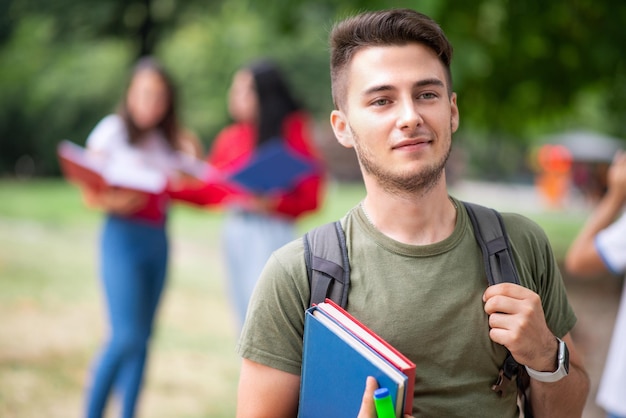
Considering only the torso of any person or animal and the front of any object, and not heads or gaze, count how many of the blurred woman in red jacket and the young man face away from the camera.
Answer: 0

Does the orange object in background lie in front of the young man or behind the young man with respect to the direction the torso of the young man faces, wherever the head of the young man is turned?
behind

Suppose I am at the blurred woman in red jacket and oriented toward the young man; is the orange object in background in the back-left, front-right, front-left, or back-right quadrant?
back-left

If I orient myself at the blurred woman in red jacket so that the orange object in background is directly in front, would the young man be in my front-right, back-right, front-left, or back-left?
back-right

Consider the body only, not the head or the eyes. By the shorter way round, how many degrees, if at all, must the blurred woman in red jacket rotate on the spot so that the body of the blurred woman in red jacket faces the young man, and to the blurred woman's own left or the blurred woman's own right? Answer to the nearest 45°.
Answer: approximately 45° to the blurred woman's own left

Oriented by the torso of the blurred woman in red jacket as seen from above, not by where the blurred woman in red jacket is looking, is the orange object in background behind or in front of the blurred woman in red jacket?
behind

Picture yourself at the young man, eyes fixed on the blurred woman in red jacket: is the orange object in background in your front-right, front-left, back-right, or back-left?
front-right

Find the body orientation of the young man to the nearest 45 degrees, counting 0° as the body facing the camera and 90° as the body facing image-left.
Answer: approximately 0°

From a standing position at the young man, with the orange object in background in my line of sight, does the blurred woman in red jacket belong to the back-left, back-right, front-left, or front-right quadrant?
front-left

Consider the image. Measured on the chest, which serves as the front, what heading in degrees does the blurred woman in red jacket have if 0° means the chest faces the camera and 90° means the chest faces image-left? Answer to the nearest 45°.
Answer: approximately 45°

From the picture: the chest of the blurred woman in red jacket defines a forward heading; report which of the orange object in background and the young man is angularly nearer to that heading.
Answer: the young man
